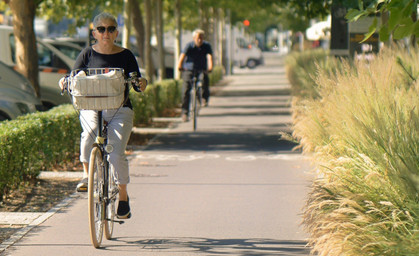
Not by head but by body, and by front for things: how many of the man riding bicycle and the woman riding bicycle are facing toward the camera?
2

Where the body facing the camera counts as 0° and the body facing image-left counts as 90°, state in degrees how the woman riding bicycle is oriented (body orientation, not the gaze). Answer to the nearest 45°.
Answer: approximately 0°

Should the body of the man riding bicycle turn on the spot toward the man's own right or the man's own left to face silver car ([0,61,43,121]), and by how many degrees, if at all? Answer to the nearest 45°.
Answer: approximately 45° to the man's own right

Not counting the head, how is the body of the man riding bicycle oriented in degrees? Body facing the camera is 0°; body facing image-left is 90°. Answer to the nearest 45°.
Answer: approximately 0°

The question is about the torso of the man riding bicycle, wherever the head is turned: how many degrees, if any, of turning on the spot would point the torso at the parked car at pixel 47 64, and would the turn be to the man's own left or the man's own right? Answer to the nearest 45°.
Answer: approximately 90° to the man's own right

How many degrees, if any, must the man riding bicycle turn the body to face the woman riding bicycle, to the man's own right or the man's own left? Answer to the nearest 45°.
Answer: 0° — they already face them

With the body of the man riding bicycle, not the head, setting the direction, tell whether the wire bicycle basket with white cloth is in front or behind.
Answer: in front

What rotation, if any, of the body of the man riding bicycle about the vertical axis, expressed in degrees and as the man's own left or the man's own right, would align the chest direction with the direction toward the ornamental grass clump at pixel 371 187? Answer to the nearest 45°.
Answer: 0° — they already face it
